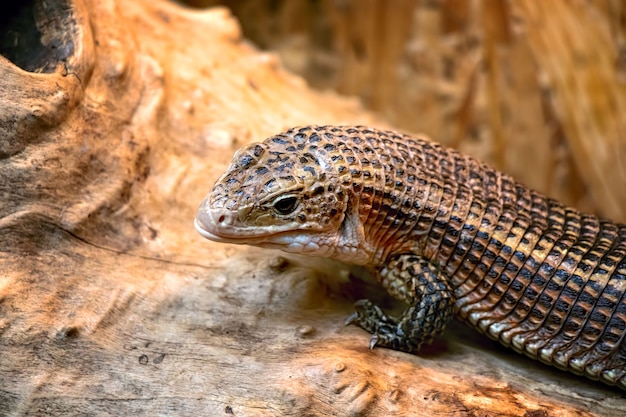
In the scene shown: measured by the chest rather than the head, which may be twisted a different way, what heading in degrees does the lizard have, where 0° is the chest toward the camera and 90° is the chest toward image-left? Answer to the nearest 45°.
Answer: approximately 90°
